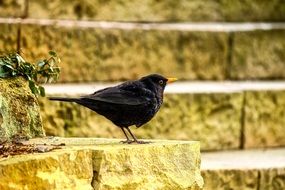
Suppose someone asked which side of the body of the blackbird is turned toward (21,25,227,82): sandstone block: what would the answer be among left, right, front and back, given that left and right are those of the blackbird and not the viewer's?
left

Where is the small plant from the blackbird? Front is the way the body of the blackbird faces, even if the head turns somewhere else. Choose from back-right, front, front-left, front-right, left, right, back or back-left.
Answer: back

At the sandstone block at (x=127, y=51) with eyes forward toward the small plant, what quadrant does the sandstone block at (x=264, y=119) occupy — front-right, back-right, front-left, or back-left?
back-left

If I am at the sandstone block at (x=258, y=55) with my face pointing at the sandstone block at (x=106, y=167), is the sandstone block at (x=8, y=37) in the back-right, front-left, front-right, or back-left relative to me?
front-right

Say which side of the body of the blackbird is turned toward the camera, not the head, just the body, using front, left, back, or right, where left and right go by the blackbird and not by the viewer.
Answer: right

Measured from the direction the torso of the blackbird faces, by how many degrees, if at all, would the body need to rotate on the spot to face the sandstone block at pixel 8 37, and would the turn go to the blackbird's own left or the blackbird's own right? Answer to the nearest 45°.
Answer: approximately 135° to the blackbird's own left
